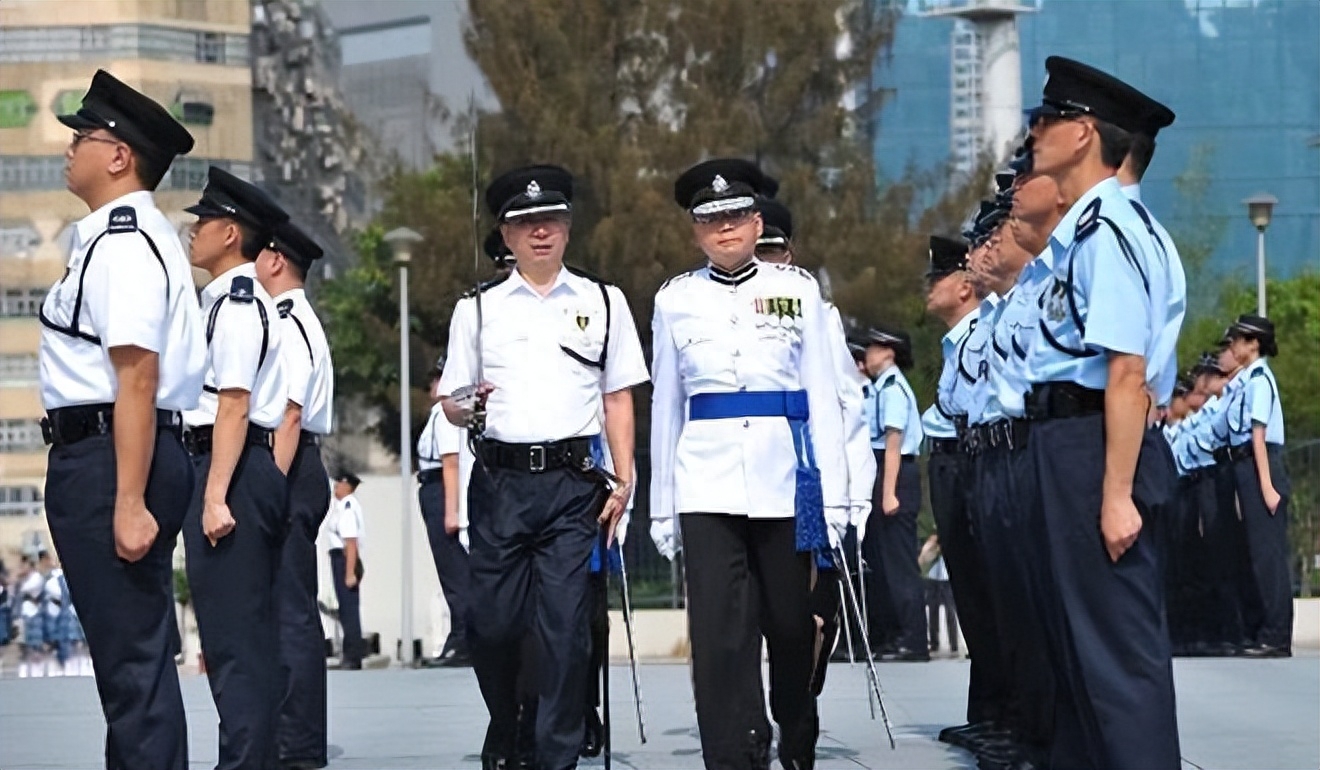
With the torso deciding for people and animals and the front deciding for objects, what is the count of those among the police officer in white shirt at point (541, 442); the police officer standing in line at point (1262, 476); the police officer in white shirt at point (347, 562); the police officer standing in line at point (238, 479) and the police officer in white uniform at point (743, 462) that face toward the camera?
2

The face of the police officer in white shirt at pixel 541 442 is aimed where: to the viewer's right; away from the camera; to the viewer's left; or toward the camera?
toward the camera

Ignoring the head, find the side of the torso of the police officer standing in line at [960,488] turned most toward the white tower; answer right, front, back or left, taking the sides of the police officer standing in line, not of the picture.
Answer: right

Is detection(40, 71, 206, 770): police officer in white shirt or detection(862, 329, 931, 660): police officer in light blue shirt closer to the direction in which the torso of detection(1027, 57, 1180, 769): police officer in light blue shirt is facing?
the police officer in white shirt

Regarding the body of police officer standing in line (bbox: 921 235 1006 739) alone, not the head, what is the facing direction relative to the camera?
to the viewer's left

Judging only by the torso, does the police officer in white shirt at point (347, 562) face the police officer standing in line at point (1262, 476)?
no

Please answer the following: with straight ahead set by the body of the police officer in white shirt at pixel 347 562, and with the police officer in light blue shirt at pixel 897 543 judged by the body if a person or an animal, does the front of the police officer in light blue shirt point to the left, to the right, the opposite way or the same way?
the same way

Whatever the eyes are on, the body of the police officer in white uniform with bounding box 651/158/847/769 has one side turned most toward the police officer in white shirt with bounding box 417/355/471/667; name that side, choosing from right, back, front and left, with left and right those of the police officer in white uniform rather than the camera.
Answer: back

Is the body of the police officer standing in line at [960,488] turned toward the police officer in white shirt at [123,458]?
no

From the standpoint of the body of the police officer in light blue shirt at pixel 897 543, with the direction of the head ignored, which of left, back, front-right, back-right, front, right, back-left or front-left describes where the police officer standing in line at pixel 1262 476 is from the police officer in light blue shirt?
back

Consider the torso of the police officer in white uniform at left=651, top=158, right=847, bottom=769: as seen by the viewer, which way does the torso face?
toward the camera

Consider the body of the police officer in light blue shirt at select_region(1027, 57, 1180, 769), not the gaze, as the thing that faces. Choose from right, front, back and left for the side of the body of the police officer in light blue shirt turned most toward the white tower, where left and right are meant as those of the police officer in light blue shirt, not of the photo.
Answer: right

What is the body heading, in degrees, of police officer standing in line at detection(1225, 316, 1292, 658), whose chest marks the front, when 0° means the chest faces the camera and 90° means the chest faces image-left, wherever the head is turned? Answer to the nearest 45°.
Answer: approximately 90°

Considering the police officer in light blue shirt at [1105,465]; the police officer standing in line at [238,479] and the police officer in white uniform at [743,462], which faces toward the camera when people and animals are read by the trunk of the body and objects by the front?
the police officer in white uniform

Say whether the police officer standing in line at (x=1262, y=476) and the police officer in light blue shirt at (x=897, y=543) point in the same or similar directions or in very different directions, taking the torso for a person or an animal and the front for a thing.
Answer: same or similar directions

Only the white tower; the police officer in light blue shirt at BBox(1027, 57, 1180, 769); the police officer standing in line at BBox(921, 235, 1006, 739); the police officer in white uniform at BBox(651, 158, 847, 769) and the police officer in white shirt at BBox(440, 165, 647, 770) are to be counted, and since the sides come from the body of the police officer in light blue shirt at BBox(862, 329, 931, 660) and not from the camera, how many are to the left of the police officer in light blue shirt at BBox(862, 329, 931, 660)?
4
